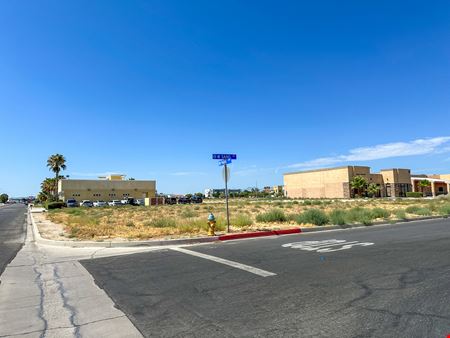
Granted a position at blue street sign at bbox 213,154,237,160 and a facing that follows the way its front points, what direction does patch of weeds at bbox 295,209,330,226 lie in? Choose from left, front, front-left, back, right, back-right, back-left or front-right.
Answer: back-left

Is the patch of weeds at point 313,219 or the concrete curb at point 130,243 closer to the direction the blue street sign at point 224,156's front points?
the concrete curb

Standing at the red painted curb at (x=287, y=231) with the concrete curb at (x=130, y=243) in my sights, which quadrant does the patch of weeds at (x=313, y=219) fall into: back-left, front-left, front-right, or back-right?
back-right

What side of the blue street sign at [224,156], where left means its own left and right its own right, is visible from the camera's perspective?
front

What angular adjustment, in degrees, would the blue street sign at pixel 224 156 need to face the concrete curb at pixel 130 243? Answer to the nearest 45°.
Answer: approximately 45° to its right

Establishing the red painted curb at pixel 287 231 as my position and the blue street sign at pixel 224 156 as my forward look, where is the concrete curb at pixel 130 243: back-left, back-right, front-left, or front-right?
front-left

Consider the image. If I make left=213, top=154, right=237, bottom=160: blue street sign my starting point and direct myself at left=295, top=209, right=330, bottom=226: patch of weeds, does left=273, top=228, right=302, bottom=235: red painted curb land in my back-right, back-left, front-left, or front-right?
front-right
